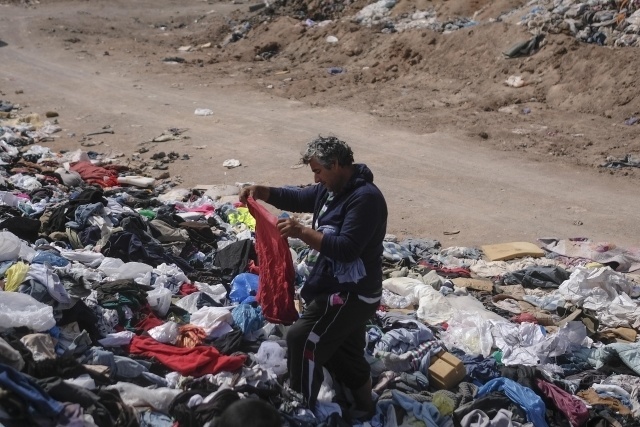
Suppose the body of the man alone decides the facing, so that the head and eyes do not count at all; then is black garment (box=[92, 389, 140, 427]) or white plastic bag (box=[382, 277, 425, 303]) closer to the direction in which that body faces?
the black garment

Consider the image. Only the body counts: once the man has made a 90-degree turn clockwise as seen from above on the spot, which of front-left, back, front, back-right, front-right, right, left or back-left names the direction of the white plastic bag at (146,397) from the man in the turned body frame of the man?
left

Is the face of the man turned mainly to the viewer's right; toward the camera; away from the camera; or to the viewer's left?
to the viewer's left

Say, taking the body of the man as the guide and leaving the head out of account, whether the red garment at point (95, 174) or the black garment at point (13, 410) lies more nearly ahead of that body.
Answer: the black garment

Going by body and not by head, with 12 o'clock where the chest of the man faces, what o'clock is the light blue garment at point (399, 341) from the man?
The light blue garment is roughly at 4 o'clock from the man.

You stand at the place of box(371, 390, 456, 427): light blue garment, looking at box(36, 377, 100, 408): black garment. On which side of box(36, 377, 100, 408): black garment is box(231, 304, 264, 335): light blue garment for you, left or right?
right

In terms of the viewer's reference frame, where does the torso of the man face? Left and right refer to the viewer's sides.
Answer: facing to the left of the viewer

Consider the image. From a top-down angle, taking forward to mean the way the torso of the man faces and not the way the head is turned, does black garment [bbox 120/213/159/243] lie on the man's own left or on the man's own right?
on the man's own right

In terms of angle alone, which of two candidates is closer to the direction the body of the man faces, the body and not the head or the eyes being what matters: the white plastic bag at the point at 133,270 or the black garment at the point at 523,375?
the white plastic bag

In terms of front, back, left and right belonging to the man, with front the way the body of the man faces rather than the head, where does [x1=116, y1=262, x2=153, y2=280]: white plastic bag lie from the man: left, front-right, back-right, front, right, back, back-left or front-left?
front-right

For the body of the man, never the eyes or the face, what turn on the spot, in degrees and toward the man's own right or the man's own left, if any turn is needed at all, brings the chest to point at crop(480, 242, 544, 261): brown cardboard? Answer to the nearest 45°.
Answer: approximately 135° to the man's own right

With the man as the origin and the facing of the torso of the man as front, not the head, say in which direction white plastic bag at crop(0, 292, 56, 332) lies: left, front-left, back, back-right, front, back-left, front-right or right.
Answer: front

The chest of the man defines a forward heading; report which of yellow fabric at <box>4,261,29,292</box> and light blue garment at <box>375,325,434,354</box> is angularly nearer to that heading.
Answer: the yellow fabric

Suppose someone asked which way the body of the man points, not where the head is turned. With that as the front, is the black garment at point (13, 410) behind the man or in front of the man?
in front

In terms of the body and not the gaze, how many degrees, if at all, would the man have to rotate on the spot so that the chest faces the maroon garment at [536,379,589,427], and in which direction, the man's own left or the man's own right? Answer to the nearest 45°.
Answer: approximately 180°

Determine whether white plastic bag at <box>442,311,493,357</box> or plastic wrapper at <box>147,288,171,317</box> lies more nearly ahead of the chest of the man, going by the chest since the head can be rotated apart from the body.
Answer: the plastic wrapper
